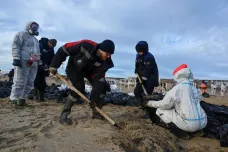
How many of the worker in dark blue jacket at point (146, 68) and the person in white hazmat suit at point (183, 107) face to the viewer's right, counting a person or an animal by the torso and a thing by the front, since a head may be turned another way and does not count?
0

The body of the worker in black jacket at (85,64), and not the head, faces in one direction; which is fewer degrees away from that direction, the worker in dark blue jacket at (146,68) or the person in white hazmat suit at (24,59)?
the worker in dark blue jacket

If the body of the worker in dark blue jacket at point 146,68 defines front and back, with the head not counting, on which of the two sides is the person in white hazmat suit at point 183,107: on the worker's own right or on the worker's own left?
on the worker's own left

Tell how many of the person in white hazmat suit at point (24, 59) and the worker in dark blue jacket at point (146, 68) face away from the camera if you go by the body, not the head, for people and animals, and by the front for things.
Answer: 0

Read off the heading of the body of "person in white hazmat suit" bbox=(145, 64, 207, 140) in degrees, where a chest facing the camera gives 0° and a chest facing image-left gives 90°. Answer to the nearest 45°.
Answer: approximately 135°

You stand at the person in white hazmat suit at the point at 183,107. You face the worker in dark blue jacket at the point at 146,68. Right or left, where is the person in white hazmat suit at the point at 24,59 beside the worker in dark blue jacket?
left

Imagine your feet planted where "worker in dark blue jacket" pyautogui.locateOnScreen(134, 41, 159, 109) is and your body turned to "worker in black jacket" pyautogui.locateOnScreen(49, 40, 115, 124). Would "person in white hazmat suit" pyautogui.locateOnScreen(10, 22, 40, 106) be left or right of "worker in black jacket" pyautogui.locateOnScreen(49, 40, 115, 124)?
right

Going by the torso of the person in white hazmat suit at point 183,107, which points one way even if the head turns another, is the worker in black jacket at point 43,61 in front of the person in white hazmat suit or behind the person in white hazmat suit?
in front
